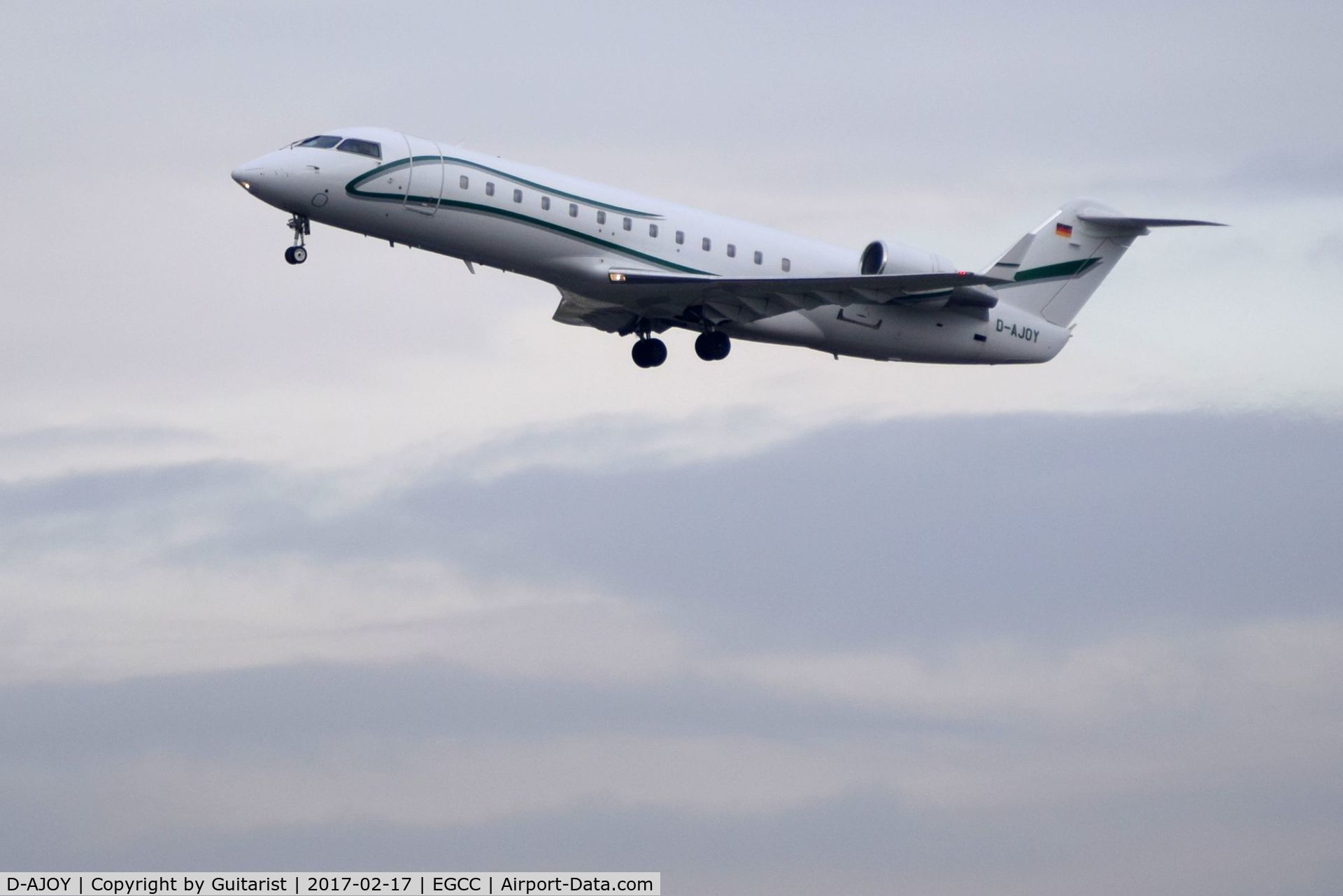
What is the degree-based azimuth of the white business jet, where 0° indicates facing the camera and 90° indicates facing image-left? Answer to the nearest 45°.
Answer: approximately 45°
